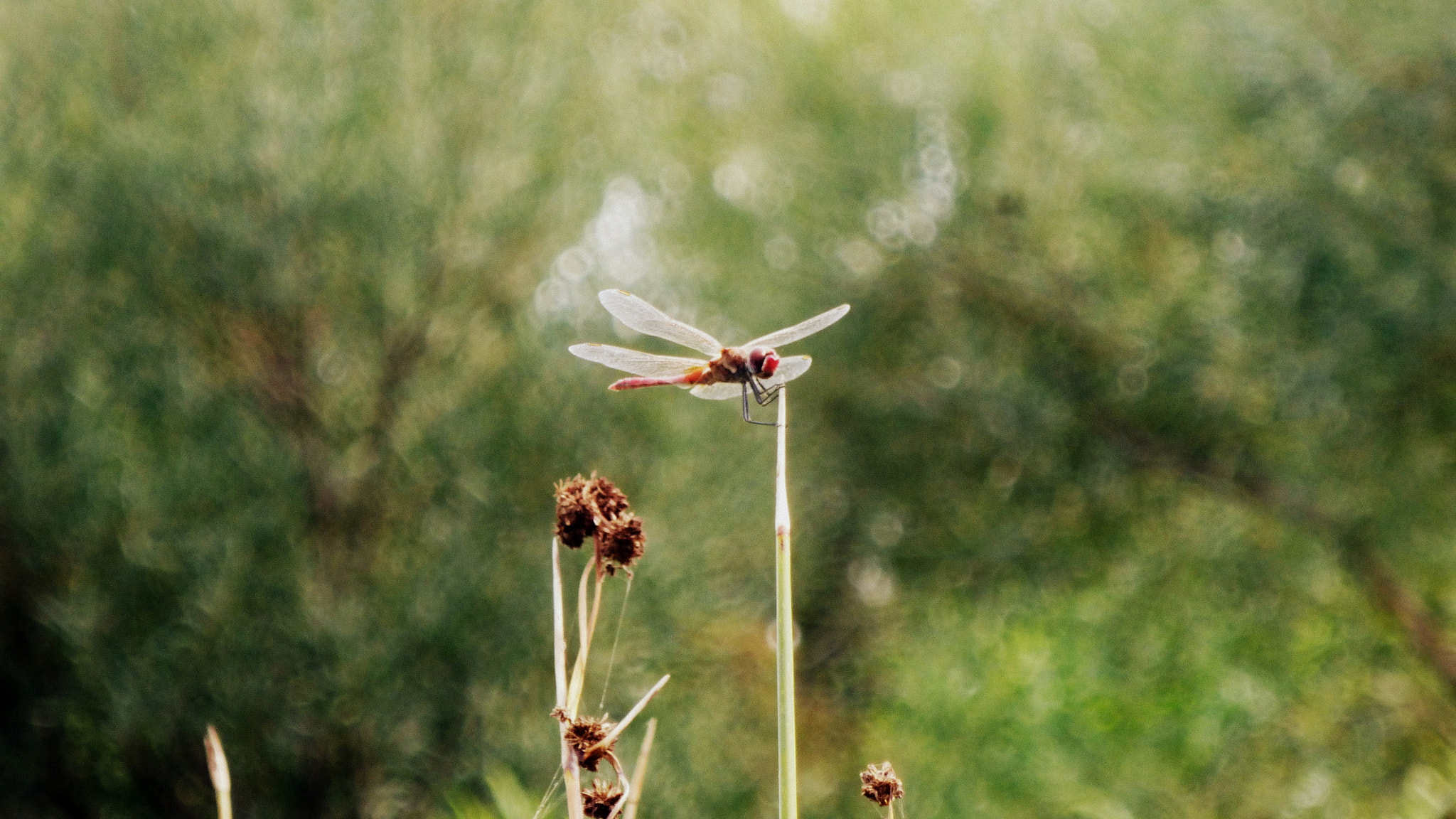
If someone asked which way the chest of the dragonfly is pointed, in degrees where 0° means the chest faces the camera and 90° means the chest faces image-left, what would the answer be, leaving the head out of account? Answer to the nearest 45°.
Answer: approximately 315°
